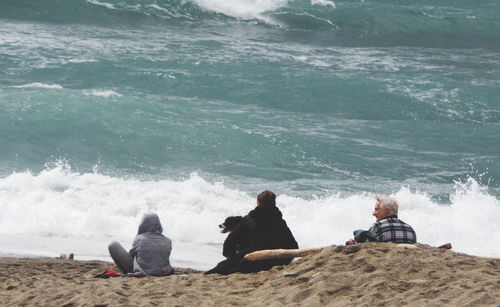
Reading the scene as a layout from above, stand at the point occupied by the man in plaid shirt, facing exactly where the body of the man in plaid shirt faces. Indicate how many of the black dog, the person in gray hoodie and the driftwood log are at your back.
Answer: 0

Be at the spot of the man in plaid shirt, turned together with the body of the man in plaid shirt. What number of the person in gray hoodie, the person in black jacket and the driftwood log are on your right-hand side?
0

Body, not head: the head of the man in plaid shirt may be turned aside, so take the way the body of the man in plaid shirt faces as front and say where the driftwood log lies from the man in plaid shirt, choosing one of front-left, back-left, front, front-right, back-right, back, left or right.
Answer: front-left

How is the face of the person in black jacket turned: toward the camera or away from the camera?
away from the camera

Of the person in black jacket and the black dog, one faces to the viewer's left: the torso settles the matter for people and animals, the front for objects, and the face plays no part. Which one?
the black dog

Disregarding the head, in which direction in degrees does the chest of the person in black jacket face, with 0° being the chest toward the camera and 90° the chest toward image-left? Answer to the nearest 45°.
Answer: approximately 180°

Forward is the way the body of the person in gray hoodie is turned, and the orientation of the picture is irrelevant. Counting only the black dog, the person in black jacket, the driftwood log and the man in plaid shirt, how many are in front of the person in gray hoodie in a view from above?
0

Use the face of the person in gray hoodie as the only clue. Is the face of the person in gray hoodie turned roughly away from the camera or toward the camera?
away from the camera

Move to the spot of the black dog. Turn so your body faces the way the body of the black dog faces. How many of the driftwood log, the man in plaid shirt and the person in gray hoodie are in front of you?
1

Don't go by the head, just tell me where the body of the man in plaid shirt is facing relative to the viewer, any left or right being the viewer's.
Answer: facing away from the viewer and to the left of the viewer

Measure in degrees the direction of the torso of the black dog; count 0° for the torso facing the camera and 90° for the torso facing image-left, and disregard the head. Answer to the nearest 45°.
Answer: approximately 90°

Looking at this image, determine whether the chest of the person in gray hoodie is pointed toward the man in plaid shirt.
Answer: no

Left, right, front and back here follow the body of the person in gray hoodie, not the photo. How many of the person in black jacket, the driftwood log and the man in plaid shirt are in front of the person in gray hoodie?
0

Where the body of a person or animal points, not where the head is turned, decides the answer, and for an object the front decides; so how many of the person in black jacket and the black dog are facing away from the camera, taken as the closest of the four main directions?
1

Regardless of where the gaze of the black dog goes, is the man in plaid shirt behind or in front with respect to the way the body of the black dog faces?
behind
